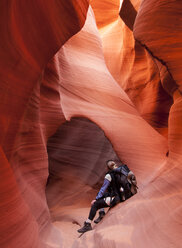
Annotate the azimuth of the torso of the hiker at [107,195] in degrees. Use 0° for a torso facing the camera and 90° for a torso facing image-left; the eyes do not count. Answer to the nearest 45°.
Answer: approximately 45°
